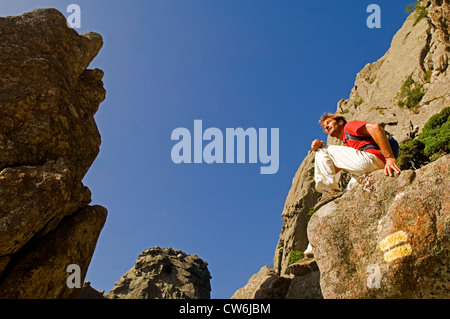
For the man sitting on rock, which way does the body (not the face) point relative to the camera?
to the viewer's left
